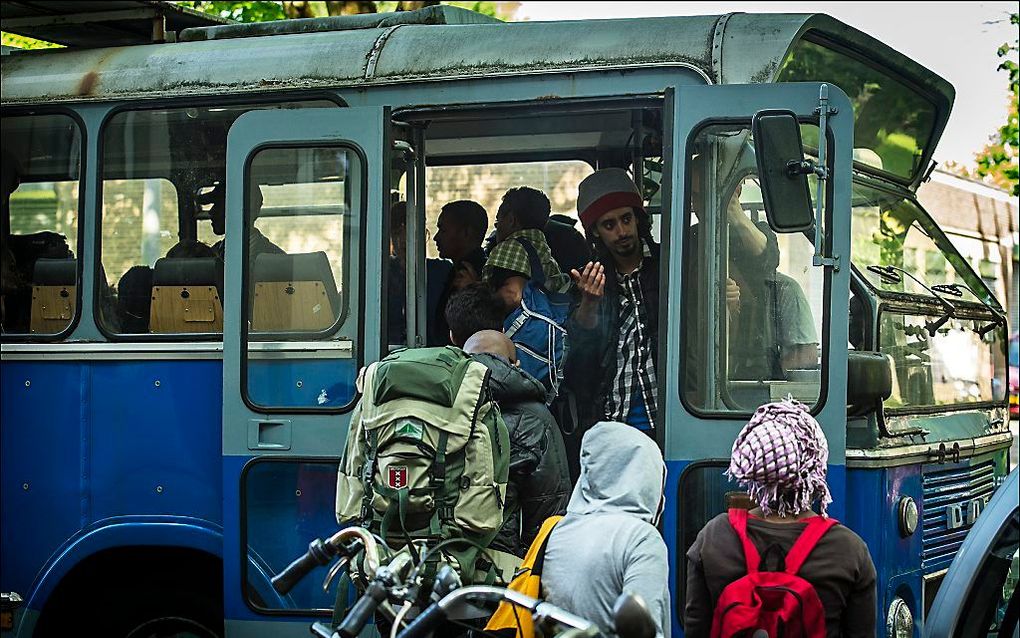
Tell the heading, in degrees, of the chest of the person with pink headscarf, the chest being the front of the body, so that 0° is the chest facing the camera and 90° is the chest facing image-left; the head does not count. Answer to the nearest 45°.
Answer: approximately 180°

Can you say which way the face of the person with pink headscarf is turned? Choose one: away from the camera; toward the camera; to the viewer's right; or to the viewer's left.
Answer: away from the camera

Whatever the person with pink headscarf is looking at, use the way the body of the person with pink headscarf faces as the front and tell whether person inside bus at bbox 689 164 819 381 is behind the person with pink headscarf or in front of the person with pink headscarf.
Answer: in front

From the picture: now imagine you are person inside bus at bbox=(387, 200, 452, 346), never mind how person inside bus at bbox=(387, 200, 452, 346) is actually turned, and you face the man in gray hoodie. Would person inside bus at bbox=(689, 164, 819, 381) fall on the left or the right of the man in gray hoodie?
left
